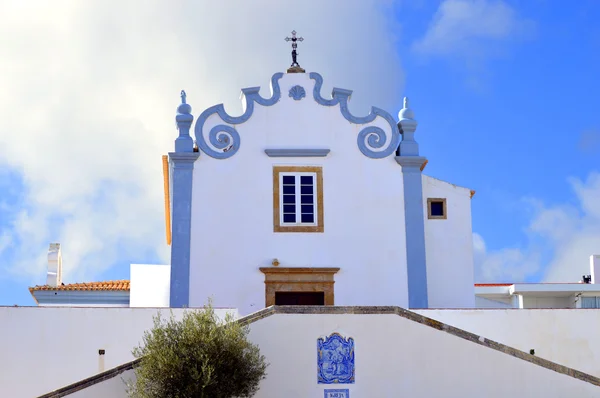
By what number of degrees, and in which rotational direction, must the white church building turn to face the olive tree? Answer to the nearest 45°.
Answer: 0° — it already faces it

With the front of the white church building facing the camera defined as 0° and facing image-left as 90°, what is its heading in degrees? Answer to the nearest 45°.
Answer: approximately 0°

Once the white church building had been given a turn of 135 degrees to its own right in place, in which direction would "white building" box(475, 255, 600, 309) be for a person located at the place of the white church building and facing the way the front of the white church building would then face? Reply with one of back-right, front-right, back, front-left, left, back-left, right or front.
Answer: right
